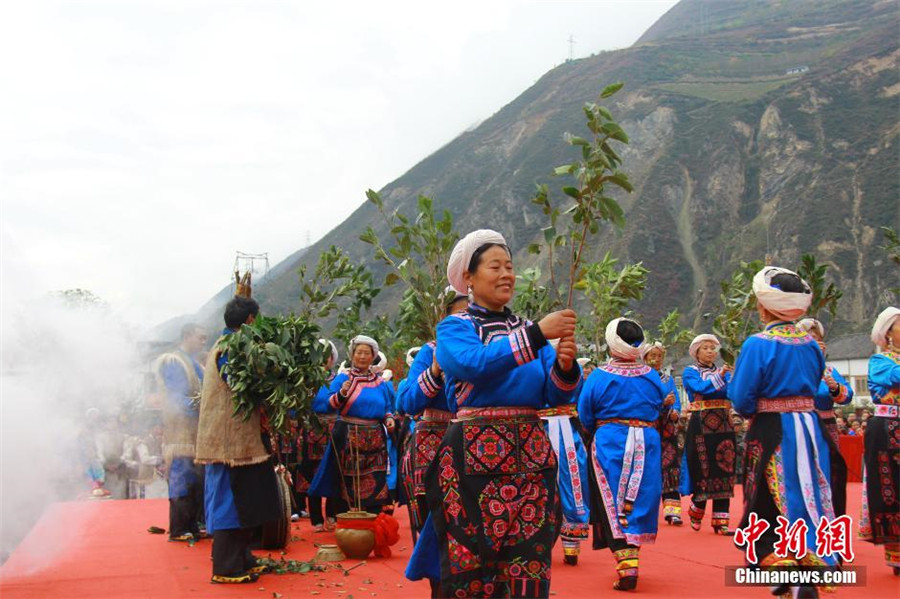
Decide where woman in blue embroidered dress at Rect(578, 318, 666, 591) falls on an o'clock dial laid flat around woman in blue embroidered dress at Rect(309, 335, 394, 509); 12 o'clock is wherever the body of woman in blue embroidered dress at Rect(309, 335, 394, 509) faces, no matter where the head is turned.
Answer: woman in blue embroidered dress at Rect(578, 318, 666, 591) is roughly at 11 o'clock from woman in blue embroidered dress at Rect(309, 335, 394, 509).

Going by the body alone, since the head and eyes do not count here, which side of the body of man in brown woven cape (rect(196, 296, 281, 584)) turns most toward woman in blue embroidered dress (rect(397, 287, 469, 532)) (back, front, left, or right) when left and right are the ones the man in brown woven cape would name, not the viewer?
front

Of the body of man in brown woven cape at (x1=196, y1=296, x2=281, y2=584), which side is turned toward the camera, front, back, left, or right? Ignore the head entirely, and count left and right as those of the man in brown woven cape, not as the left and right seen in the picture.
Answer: right

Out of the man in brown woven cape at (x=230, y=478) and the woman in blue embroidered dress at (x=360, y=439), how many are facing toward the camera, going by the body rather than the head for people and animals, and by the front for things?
1

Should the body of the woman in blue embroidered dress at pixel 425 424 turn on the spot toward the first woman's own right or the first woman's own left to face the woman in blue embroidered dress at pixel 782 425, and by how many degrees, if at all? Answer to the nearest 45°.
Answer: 0° — they already face them

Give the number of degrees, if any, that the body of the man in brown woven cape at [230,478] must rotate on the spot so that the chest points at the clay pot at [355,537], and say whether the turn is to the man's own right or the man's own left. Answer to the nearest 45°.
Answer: approximately 45° to the man's own left
